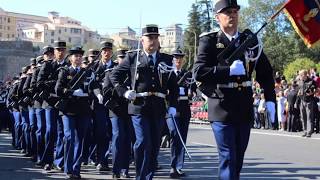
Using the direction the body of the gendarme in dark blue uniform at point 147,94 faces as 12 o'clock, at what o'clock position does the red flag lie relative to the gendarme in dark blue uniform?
The red flag is roughly at 11 o'clock from the gendarme in dark blue uniform.

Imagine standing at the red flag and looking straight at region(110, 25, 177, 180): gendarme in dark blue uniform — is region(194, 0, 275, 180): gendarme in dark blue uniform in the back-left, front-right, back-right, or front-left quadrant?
front-left

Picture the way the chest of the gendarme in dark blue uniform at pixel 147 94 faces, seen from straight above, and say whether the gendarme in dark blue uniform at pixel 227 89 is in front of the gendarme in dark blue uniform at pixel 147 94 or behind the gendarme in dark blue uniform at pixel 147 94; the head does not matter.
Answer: in front

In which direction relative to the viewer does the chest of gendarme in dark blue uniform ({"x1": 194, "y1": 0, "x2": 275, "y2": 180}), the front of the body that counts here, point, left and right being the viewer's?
facing the viewer and to the right of the viewer

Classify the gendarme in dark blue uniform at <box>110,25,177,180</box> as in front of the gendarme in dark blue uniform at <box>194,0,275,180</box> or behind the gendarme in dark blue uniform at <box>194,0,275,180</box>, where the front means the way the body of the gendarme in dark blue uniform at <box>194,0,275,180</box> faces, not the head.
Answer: behind

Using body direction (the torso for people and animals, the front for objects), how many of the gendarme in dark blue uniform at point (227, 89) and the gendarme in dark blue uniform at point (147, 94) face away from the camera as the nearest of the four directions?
0

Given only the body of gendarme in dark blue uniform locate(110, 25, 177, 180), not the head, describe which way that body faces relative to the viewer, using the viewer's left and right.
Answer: facing the viewer

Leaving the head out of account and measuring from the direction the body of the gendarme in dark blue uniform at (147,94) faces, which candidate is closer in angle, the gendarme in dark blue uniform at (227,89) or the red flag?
the gendarme in dark blue uniform

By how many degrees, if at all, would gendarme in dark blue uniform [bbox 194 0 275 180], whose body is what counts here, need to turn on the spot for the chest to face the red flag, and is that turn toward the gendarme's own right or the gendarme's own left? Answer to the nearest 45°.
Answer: approximately 90° to the gendarme's own left
